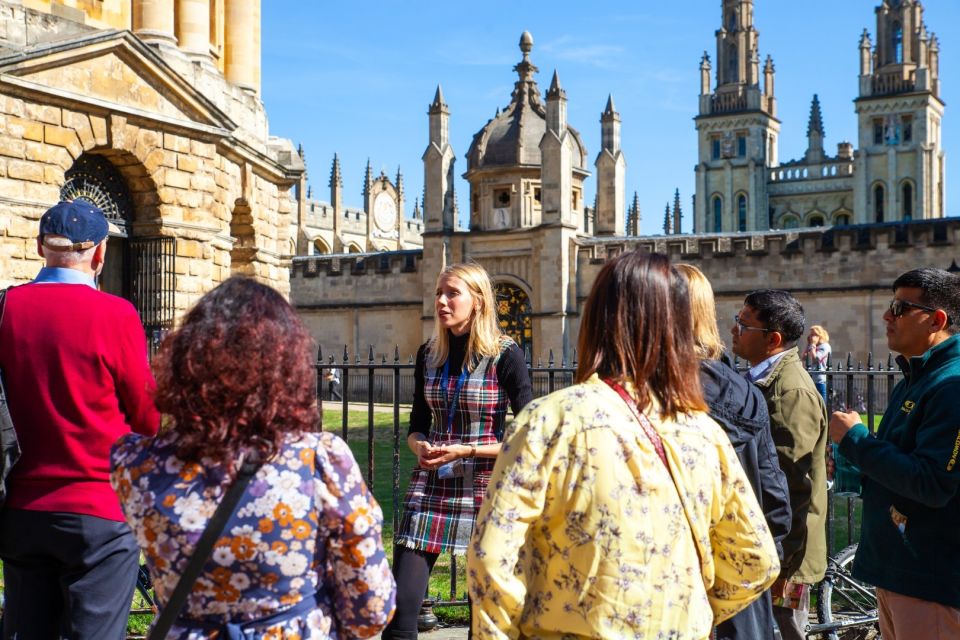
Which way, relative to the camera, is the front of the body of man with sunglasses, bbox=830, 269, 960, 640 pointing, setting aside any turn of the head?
to the viewer's left

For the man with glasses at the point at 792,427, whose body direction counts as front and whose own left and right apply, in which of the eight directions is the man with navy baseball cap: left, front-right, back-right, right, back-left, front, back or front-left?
front-left

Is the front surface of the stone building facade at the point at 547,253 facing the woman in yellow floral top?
yes

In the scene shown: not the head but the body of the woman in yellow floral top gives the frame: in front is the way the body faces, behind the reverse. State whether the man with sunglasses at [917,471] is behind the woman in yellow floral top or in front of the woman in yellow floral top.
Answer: in front

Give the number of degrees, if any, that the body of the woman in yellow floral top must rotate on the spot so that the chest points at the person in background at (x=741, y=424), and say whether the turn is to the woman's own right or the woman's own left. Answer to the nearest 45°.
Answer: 0° — they already face them

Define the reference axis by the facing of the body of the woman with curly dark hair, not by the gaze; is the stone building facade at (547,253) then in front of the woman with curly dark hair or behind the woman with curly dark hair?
in front

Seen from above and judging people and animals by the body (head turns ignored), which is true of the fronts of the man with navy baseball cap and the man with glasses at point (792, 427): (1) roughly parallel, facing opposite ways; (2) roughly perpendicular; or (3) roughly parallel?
roughly perpendicular

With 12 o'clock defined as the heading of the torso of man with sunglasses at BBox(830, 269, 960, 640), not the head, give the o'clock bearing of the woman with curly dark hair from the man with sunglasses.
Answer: The woman with curly dark hair is roughly at 10 o'clock from the man with sunglasses.

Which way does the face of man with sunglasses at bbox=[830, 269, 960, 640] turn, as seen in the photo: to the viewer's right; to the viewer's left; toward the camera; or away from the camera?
to the viewer's left

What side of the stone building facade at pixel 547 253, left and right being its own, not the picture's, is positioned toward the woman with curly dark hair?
front

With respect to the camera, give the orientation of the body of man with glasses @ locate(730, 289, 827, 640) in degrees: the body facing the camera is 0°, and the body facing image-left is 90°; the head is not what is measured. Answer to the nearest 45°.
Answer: approximately 90°

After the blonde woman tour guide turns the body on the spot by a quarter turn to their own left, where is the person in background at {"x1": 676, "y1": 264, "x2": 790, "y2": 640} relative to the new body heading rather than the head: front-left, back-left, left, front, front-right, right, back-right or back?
front

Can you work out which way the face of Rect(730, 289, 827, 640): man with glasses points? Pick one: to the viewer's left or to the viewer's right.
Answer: to the viewer's left

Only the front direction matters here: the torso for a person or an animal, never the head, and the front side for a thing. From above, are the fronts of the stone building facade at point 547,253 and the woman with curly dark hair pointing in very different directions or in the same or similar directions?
very different directions

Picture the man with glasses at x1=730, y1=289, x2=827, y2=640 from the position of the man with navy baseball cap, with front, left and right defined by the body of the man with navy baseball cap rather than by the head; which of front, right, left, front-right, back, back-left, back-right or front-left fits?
front-right

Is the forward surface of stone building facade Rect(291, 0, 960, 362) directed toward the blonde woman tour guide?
yes

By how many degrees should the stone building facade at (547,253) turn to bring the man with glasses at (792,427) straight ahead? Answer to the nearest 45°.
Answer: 0° — it already faces them

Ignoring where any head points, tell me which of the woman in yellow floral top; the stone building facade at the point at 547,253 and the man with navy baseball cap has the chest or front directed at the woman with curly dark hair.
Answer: the stone building facade

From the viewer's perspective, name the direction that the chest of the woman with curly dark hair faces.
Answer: away from the camera

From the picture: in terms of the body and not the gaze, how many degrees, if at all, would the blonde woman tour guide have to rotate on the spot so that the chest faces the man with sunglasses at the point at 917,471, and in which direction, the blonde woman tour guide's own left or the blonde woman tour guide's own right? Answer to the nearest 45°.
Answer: approximately 90° to the blonde woman tour guide's own left
